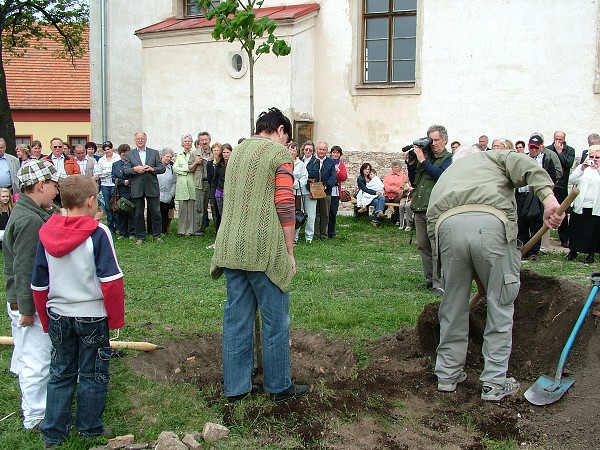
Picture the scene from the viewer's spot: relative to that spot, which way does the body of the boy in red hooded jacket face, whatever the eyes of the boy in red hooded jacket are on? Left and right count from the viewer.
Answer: facing away from the viewer and to the right of the viewer

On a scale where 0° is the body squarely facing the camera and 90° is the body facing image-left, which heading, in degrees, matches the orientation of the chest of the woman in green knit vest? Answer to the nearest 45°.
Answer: approximately 225°

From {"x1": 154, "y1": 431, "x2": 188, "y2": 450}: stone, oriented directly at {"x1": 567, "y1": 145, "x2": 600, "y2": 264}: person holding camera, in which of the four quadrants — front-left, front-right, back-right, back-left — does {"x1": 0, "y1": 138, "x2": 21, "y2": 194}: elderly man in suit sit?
front-left

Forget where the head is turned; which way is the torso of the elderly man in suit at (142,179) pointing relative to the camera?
toward the camera

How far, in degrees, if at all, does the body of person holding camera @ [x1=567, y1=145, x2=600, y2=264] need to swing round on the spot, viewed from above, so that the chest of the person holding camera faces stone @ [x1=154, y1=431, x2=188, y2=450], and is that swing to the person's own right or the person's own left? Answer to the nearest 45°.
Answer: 0° — they already face it

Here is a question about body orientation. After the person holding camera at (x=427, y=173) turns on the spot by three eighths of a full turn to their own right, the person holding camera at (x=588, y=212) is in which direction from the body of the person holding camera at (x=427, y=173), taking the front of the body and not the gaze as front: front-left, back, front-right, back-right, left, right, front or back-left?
front-right

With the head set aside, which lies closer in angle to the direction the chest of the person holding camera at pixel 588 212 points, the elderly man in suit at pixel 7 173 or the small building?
the elderly man in suit

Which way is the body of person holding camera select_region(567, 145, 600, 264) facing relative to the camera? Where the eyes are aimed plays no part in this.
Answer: toward the camera

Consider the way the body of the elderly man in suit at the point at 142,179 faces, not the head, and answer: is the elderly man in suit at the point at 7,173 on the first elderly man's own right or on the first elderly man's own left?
on the first elderly man's own right

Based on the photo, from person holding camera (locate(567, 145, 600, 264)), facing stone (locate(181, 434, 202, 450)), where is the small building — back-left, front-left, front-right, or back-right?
back-right

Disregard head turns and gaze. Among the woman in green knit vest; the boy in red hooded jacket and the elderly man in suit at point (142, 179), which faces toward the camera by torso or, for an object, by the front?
the elderly man in suit

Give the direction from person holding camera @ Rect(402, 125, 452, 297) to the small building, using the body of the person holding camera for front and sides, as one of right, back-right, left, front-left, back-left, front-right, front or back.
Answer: right

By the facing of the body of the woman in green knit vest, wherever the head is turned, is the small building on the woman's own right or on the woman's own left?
on the woman's own left

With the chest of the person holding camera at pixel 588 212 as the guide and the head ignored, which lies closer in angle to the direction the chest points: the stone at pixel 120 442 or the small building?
the stone

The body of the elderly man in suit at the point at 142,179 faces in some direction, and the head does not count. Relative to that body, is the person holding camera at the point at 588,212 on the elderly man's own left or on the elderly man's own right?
on the elderly man's own left
